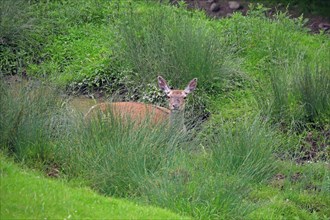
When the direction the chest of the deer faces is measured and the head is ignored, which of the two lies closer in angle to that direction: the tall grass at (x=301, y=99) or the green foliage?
the tall grass

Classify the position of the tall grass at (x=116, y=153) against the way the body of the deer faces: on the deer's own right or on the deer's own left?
on the deer's own right

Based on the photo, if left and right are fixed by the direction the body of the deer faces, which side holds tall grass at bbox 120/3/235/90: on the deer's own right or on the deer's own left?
on the deer's own left

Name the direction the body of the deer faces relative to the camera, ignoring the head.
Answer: to the viewer's right

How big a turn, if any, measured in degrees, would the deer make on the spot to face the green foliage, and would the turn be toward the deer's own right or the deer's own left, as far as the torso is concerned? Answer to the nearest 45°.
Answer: approximately 135° to the deer's own left

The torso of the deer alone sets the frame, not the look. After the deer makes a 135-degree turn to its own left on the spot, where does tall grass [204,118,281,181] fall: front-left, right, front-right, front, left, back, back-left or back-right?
back

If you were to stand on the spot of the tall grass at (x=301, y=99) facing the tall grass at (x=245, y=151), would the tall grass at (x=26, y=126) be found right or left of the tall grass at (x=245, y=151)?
right

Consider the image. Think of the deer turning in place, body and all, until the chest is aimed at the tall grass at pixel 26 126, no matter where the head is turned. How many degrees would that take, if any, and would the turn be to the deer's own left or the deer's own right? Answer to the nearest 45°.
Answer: approximately 135° to the deer's own right
